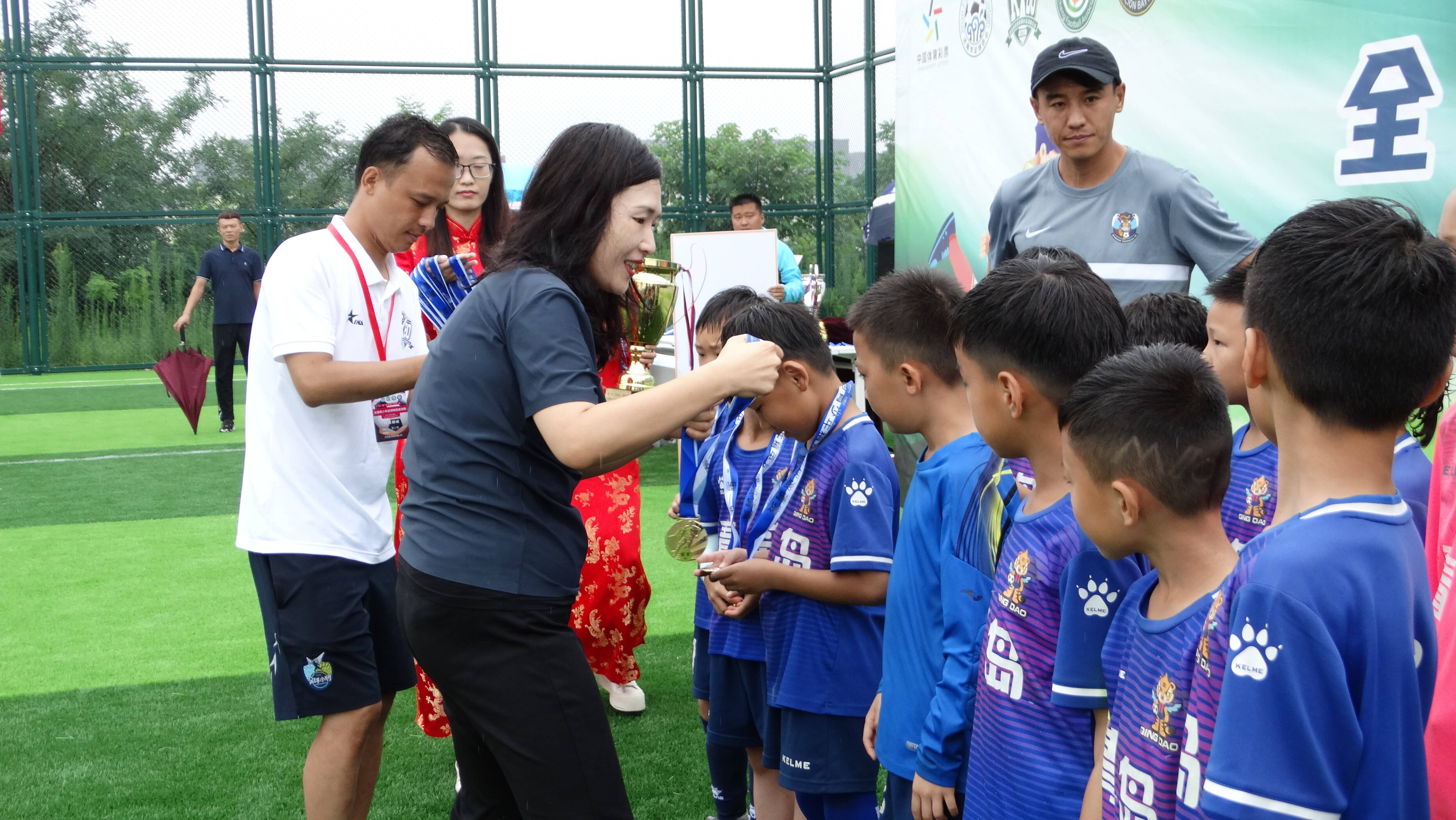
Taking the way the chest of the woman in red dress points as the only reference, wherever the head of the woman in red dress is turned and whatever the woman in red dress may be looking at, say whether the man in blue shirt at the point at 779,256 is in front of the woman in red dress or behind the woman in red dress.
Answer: behind

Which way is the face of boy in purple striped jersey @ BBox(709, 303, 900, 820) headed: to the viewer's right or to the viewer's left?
to the viewer's left

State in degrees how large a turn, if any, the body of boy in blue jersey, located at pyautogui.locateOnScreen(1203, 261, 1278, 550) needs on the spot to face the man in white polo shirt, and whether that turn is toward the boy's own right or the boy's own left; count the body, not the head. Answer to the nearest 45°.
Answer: approximately 45° to the boy's own right

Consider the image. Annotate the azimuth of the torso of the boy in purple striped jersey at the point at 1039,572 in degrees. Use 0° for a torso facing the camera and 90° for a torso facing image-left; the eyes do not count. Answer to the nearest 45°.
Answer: approximately 45°

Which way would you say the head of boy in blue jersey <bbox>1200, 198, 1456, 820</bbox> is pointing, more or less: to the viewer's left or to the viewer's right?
to the viewer's left

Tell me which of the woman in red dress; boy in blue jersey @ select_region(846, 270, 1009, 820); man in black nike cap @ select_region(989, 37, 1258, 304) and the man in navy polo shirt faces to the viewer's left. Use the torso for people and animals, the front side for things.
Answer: the boy in blue jersey

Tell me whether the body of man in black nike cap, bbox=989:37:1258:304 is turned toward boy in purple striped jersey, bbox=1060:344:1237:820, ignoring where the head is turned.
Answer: yes

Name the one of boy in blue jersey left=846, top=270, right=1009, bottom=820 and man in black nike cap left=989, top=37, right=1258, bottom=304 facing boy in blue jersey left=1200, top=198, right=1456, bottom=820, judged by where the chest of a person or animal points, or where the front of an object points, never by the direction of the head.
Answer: the man in black nike cap
